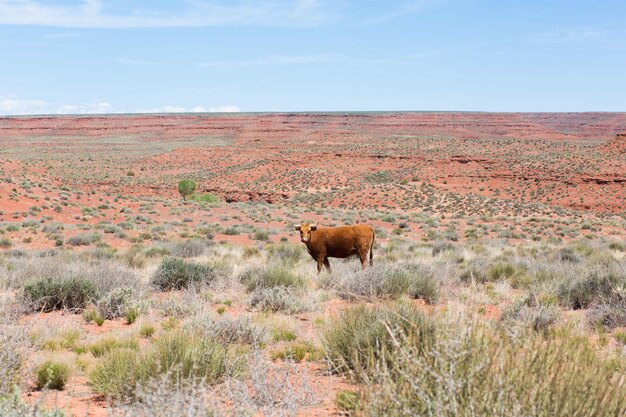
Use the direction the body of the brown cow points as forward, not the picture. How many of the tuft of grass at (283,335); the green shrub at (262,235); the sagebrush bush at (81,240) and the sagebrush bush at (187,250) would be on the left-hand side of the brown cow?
1

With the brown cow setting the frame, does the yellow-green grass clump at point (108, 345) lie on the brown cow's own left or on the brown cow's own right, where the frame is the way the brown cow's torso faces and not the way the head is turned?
on the brown cow's own left

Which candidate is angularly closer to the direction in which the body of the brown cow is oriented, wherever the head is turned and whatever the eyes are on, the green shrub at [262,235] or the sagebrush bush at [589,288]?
the green shrub

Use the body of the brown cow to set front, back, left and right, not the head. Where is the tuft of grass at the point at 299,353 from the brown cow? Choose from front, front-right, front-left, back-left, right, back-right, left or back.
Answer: left

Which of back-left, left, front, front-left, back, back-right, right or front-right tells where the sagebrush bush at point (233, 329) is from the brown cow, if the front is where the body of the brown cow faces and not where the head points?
left

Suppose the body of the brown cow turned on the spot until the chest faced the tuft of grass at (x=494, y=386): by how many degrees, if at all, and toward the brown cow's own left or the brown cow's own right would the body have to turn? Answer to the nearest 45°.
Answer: approximately 90° to the brown cow's own left

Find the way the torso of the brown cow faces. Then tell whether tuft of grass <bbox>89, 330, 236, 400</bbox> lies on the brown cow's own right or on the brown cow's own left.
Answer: on the brown cow's own left

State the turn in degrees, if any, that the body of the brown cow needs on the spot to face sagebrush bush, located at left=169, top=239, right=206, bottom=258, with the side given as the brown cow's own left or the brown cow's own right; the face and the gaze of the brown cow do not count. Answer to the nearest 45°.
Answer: approximately 45° to the brown cow's own right

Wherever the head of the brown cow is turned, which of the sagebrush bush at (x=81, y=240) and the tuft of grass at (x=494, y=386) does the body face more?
the sagebrush bush

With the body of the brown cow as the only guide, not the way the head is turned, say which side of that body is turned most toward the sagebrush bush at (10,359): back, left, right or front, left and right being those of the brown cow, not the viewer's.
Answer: left

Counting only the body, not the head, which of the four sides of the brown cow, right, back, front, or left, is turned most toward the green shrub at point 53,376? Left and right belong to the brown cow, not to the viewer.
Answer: left

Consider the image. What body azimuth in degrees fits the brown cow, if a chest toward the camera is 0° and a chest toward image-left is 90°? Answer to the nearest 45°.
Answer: approximately 90°

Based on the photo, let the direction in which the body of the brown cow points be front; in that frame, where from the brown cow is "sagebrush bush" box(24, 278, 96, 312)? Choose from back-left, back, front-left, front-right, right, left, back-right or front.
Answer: front-left

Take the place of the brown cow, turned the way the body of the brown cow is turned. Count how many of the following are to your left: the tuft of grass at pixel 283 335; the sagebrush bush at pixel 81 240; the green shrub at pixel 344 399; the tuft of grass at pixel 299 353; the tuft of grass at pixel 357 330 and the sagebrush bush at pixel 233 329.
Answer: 5
